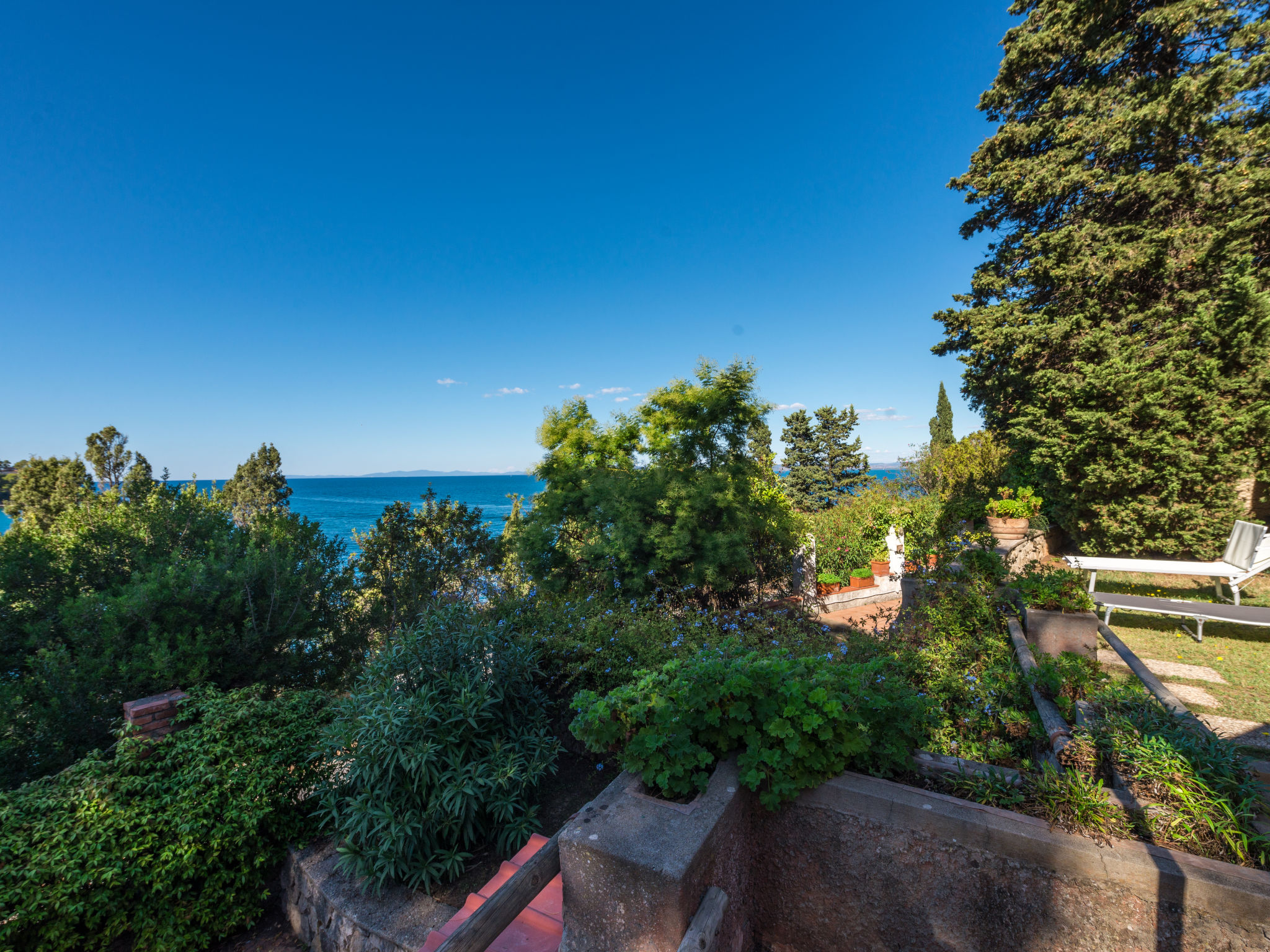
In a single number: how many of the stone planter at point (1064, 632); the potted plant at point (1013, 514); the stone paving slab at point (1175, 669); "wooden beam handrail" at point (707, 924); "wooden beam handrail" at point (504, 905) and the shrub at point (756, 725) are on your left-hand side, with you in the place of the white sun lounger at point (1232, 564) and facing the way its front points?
5

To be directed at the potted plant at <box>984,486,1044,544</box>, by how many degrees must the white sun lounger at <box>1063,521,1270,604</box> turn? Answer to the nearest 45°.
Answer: approximately 45° to its right

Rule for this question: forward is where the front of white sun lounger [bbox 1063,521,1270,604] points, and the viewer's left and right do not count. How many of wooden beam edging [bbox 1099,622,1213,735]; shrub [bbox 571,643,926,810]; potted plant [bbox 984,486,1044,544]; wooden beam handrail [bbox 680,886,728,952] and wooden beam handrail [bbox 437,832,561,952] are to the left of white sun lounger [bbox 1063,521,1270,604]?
4

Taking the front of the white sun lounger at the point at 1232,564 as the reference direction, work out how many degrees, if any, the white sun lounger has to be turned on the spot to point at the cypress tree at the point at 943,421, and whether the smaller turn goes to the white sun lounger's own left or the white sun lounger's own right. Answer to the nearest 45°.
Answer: approximately 90° to the white sun lounger's own right

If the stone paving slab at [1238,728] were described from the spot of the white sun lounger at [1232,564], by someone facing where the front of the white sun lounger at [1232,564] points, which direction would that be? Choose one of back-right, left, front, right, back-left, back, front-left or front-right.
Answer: left

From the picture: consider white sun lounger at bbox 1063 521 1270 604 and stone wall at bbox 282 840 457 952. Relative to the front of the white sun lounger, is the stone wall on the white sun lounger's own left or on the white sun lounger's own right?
on the white sun lounger's own left

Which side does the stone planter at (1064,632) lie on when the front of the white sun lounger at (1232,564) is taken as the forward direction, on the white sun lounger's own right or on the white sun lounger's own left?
on the white sun lounger's own left

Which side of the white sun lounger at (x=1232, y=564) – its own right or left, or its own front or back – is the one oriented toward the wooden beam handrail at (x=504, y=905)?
left

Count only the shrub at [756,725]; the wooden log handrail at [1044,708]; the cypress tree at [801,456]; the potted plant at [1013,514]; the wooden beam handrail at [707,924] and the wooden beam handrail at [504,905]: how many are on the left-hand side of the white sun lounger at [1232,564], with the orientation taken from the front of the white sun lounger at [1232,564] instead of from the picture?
4

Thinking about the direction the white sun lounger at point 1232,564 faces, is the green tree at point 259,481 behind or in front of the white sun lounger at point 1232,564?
in front

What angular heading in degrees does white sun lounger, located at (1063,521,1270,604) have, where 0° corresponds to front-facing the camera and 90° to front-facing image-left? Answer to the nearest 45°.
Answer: approximately 90°

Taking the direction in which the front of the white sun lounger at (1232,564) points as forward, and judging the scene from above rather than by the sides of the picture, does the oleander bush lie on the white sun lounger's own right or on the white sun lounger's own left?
on the white sun lounger's own left

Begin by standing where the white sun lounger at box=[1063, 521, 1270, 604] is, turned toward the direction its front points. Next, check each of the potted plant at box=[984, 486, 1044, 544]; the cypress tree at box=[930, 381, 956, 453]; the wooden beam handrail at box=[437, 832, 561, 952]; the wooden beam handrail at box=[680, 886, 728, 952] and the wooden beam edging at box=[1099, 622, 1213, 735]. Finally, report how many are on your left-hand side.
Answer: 3

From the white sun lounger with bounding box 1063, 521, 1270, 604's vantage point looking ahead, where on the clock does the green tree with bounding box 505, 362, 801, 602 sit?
The green tree is roughly at 11 o'clock from the white sun lounger.

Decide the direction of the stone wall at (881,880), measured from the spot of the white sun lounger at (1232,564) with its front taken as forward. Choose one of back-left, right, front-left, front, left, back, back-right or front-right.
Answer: left
